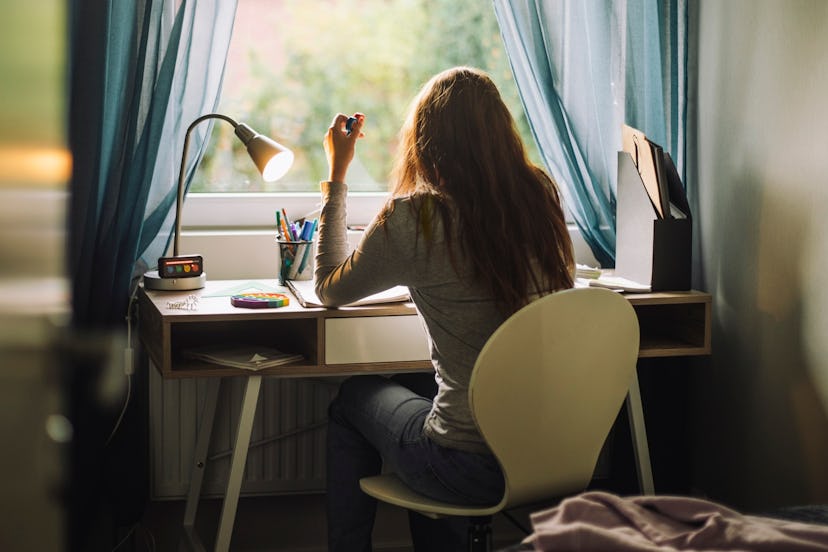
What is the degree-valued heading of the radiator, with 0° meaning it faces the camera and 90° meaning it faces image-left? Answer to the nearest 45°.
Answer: approximately 0°

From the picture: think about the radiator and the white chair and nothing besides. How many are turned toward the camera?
1

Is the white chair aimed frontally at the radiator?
yes

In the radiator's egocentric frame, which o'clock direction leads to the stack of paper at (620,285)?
The stack of paper is roughly at 10 o'clock from the radiator.

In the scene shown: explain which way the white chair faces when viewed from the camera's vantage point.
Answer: facing away from the viewer and to the left of the viewer
